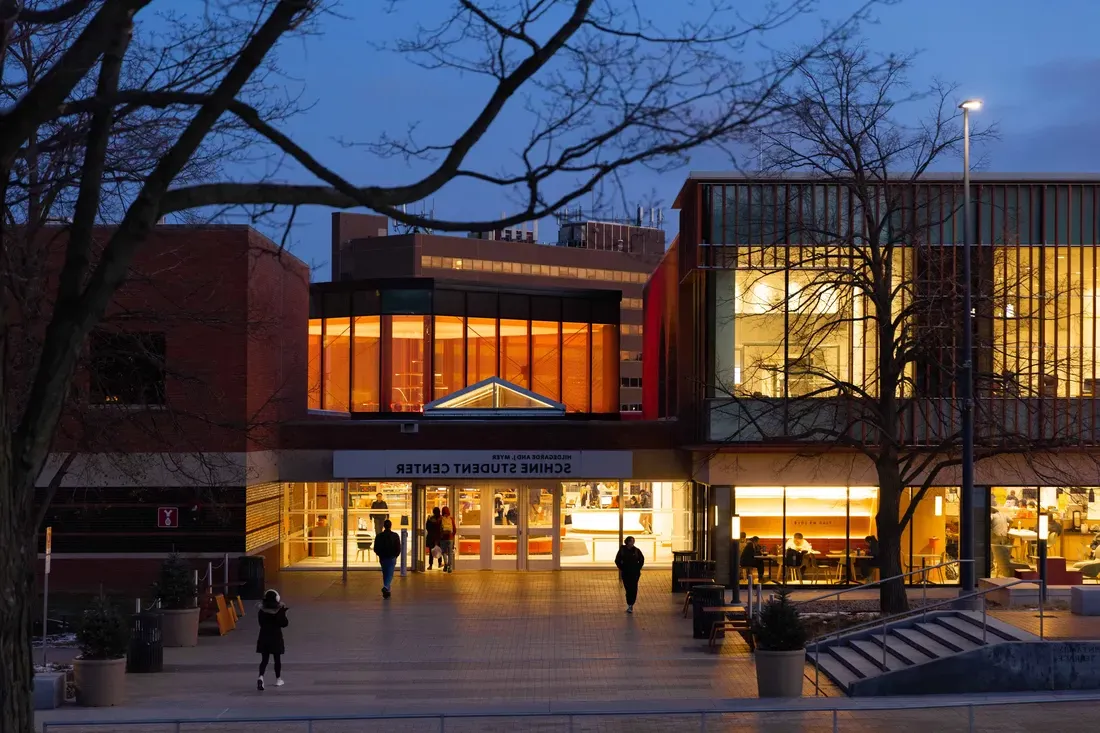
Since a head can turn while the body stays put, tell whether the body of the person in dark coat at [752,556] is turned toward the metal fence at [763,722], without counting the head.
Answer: no

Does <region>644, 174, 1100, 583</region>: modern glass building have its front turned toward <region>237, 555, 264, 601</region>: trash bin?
no

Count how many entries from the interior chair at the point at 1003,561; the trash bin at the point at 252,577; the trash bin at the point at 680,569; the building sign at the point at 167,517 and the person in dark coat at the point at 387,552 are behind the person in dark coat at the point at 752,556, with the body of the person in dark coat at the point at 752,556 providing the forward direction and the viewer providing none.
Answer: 4

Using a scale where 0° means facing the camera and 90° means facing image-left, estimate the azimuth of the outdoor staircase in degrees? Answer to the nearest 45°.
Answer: approximately 45°

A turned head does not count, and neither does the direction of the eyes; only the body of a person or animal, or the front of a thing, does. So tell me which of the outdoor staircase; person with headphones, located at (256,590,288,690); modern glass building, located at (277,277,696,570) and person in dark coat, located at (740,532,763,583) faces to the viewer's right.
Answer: the person in dark coat

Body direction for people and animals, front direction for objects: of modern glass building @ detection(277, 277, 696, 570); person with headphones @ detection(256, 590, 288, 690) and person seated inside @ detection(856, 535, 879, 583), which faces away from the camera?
the person with headphones

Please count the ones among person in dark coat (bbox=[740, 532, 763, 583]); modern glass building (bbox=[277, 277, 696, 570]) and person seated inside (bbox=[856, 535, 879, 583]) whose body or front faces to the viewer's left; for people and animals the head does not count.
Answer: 1

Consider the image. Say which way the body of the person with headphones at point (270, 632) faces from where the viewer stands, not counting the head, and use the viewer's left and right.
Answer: facing away from the viewer

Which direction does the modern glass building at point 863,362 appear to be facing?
toward the camera

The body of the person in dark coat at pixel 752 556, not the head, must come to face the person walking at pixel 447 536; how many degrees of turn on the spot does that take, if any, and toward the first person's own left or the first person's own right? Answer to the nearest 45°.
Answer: approximately 135° to the first person's own left

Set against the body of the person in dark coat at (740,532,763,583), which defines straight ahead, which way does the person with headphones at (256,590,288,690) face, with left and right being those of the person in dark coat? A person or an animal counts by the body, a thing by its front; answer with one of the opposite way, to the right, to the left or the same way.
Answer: to the left

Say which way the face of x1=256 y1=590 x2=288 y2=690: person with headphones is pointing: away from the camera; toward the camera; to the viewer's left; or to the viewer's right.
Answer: away from the camera

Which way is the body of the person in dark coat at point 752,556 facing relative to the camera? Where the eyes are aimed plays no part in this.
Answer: to the viewer's right

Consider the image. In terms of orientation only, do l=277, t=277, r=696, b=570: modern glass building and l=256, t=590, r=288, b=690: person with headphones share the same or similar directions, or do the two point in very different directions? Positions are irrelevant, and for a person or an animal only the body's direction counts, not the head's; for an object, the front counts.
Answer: very different directions
